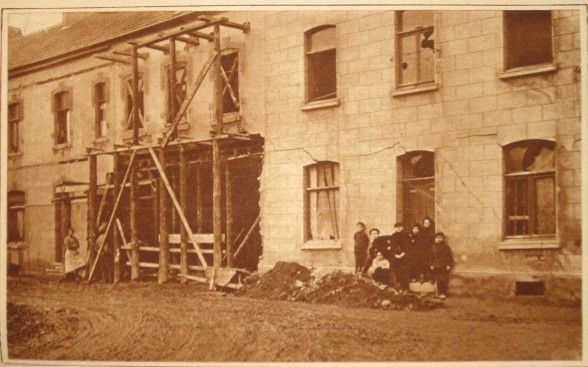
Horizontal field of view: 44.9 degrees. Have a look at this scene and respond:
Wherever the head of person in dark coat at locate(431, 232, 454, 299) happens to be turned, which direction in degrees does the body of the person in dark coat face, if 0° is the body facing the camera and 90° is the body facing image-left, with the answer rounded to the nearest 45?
approximately 45°

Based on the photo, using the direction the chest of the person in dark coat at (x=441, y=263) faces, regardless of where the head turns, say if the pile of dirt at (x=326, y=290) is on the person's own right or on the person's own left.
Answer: on the person's own right

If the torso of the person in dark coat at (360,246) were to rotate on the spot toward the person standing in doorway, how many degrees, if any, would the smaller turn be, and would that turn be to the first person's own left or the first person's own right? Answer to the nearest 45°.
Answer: approximately 90° to the first person's own right

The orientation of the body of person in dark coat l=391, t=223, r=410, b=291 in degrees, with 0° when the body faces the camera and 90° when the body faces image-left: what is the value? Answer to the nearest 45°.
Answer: approximately 0°

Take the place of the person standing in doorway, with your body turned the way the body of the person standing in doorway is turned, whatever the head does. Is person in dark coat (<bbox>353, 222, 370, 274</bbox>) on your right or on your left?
on your left

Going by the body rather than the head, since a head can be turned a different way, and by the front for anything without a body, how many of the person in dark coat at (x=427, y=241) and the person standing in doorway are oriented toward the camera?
2
